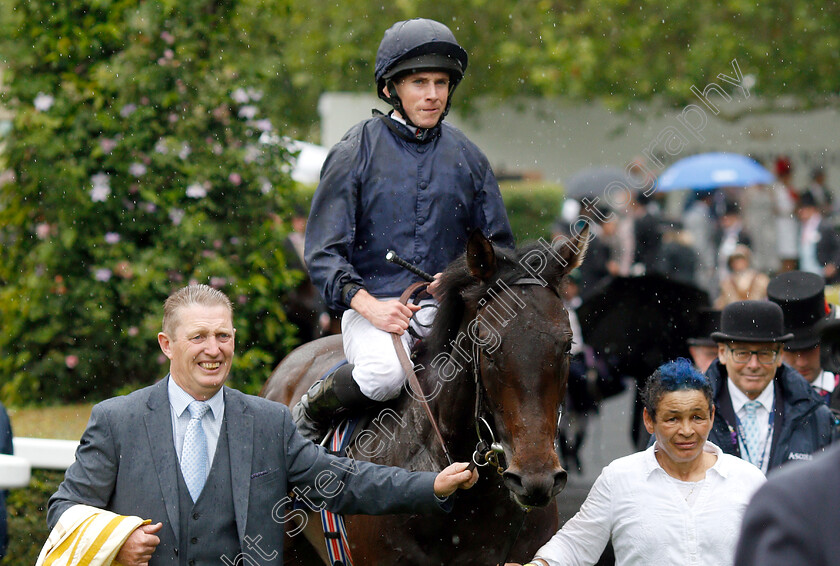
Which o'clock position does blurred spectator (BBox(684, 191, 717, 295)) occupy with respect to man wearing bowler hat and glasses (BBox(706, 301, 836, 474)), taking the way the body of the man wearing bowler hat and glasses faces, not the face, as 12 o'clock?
The blurred spectator is roughly at 6 o'clock from the man wearing bowler hat and glasses.

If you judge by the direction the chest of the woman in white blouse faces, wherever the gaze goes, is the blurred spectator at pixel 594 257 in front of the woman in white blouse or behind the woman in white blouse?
behind

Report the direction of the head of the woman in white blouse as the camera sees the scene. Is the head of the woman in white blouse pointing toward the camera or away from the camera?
toward the camera

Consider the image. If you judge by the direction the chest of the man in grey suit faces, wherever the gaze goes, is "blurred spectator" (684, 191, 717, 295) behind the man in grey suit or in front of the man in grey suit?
behind

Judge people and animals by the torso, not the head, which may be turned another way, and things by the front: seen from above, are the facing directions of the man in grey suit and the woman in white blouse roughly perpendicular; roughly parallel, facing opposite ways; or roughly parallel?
roughly parallel

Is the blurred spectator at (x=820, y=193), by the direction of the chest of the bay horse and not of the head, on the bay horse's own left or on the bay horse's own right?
on the bay horse's own left

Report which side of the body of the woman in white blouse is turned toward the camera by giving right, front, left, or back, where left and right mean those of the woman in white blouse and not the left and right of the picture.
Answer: front

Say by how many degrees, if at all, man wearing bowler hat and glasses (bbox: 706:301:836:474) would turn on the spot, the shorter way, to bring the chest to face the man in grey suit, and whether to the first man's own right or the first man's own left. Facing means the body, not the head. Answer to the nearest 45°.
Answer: approximately 45° to the first man's own right

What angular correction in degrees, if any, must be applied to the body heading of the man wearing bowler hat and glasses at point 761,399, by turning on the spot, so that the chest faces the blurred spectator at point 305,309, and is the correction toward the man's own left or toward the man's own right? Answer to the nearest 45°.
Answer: approximately 135° to the man's own right

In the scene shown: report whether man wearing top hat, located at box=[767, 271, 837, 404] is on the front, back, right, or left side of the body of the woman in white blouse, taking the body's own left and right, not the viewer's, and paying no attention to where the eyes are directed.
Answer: back

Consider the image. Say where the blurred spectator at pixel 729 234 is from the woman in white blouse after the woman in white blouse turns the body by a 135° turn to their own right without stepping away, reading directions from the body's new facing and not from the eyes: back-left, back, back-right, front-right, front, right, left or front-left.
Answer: front-right

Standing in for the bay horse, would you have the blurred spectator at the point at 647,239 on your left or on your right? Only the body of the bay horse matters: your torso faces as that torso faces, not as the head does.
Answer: on your left

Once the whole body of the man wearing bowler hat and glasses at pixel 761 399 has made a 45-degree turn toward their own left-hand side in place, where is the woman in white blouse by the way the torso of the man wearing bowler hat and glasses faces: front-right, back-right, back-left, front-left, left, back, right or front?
front-right

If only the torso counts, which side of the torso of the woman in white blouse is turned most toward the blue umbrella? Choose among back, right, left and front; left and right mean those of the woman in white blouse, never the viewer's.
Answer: back

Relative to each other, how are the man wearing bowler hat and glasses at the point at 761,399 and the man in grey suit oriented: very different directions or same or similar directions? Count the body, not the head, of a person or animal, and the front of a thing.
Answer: same or similar directions

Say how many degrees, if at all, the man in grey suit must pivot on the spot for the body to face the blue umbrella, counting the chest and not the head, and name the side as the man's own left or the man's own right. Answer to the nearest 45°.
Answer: approximately 135° to the man's own left

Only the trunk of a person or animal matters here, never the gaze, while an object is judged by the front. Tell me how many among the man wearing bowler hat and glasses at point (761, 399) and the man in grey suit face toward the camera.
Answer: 2

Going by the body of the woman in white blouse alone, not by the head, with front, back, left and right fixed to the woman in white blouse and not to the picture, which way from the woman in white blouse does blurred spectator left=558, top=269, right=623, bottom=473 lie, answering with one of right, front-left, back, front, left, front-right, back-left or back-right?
back

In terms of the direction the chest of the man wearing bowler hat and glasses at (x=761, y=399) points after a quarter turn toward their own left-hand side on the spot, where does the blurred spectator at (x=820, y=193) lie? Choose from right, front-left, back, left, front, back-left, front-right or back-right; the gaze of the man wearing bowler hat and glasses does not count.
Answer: left

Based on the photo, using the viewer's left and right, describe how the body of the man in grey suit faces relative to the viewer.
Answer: facing the viewer

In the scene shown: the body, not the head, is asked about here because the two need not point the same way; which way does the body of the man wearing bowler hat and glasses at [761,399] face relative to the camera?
toward the camera
